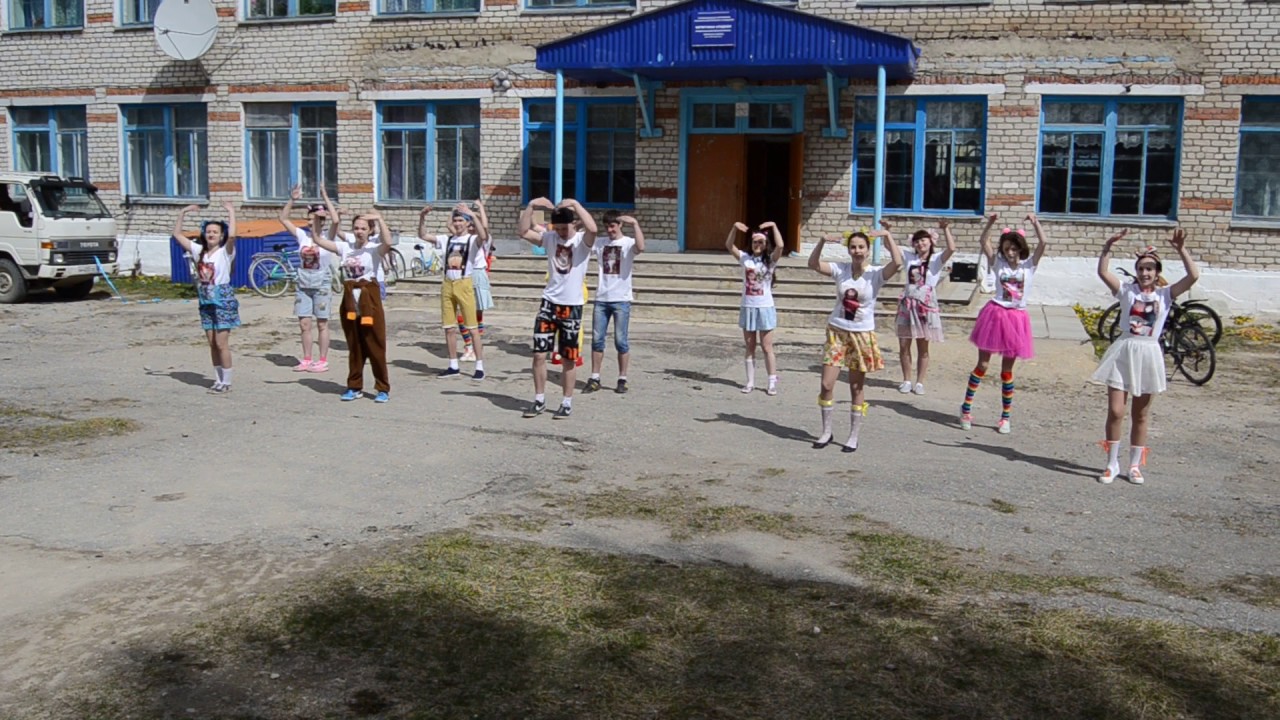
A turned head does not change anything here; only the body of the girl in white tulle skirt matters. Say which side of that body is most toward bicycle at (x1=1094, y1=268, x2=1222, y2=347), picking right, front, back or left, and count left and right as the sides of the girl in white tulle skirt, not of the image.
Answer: back

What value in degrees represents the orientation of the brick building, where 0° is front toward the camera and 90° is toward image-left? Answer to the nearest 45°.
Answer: approximately 0°

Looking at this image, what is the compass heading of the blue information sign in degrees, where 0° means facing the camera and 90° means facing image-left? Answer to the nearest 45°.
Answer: approximately 0°

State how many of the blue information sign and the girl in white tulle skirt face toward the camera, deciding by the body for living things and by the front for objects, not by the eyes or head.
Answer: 2

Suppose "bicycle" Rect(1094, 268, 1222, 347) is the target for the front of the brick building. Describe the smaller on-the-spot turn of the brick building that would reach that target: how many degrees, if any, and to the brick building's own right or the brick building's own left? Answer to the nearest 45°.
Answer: approximately 45° to the brick building's own left

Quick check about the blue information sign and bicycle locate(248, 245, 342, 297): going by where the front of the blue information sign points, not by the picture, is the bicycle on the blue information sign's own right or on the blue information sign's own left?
on the blue information sign's own right

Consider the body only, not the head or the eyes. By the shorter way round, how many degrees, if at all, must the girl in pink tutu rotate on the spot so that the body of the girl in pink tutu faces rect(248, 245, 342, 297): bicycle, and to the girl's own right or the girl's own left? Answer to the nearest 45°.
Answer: approximately 135° to the girl's own right
